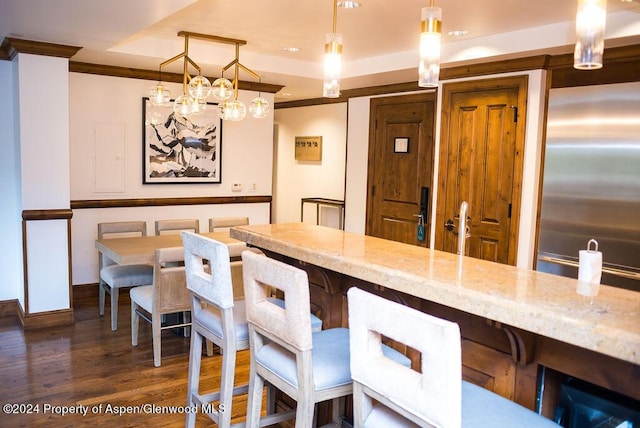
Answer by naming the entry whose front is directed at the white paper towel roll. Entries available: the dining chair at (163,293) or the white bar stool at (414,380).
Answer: the white bar stool

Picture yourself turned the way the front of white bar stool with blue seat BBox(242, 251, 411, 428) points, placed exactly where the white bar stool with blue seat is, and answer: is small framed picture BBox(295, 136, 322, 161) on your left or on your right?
on your left

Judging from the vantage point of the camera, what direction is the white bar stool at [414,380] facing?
facing away from the viewer and to the right of the viewer

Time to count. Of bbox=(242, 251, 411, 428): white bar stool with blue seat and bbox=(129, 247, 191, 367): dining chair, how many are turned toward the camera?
0

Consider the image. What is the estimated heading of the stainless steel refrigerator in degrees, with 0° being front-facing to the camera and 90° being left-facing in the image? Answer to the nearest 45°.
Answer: approximately 45°

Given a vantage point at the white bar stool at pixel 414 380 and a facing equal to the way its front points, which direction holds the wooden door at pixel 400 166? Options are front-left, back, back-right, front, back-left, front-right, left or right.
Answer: front-left

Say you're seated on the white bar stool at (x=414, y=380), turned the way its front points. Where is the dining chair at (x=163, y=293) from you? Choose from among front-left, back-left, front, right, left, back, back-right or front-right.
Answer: left

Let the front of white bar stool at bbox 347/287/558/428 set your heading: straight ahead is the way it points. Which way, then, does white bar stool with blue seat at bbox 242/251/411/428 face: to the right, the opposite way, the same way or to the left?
the same way

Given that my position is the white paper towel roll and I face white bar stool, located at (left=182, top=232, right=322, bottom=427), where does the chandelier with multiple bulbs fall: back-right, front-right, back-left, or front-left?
front-right

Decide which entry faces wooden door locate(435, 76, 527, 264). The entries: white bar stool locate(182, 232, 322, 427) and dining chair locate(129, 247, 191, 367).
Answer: the white bar stool

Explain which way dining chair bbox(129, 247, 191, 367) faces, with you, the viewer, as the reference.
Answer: facing away from the viewer and to the left of the viewer

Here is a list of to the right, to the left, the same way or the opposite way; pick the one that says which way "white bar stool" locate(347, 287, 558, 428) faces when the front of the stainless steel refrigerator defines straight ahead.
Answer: the opposite way

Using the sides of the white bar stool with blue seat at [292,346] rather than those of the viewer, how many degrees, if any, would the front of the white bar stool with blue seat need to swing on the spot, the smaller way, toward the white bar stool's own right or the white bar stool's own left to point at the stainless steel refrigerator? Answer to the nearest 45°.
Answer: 0° — it already faces it

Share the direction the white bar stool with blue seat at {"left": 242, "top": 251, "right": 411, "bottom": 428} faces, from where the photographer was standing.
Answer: facing away from the viewer and to the right of the viewer

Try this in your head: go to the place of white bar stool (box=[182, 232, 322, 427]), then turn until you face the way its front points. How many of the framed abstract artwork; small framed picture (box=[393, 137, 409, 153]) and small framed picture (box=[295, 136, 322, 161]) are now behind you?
0

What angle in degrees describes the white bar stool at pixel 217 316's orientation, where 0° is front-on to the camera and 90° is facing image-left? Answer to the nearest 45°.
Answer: approximately 225°

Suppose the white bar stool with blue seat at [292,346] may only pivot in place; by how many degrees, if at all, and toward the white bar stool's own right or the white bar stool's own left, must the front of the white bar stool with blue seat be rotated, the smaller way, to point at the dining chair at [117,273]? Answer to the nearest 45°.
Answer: approximately 90° to the white bar stool's own left

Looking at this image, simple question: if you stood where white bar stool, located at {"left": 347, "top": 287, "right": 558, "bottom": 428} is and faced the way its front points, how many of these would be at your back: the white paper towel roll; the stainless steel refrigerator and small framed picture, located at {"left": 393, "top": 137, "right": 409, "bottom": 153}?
0
